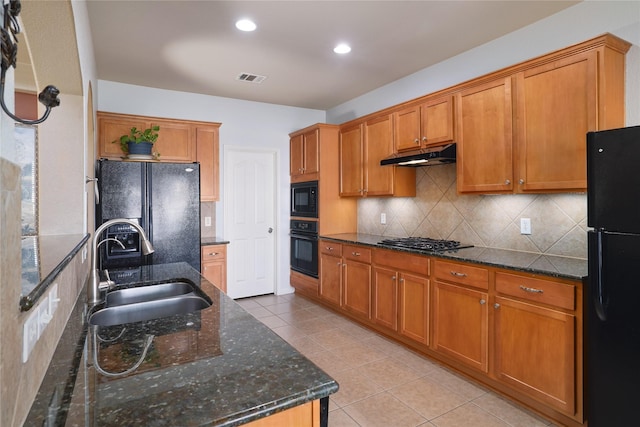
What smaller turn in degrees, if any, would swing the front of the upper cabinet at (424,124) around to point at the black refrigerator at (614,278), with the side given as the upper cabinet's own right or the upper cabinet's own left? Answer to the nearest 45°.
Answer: approximately 90° to the upper cabinet's own left

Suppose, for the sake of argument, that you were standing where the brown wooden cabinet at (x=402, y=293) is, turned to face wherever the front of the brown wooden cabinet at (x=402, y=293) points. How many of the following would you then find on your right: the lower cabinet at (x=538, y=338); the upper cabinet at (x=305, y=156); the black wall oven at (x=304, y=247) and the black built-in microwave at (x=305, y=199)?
3

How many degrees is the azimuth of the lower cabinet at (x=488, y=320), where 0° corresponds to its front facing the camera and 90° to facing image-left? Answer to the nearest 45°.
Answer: approximately 45°

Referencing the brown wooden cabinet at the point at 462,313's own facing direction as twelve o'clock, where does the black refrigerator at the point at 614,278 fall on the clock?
The black refrigerator is roughly at 9 o'clock from the brown wooden cabinet.

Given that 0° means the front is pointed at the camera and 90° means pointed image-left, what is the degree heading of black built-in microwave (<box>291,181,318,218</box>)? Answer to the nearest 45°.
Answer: approximately 45°

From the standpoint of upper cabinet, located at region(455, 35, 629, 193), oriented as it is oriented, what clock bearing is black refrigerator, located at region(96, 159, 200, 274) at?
The black refrigerator is roughly at 1 o'clock from the upper cabinet.

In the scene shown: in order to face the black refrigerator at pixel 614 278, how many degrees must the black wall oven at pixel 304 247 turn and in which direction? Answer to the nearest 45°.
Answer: approximately 90° to its left
